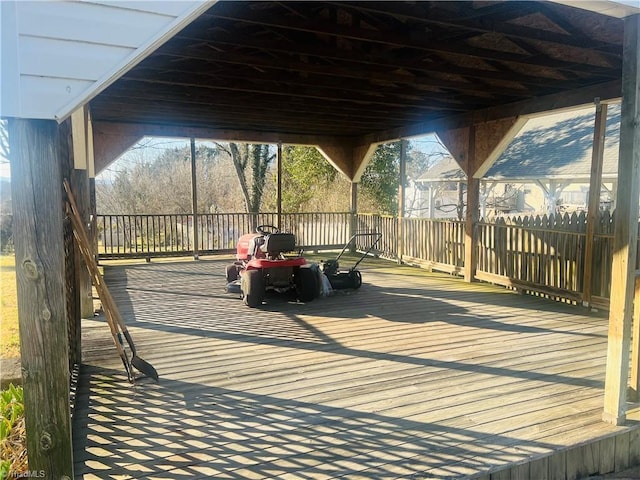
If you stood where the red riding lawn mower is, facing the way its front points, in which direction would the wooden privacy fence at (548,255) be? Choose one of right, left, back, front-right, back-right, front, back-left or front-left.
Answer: back-right

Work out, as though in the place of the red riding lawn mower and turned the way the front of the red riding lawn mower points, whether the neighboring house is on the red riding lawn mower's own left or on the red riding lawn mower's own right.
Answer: on the red riding lawn mower's own right

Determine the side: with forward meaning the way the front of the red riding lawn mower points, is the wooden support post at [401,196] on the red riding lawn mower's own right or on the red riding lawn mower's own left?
on the red riding lawn mower's own right

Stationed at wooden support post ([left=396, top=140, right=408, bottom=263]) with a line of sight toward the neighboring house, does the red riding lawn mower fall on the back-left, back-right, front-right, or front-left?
back-right

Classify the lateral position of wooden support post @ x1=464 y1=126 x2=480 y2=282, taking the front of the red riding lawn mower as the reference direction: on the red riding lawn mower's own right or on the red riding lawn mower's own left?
on the red riding lawn mower's own right

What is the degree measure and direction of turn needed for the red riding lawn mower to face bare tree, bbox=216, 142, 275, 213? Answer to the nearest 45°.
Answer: approximately 45° to its right

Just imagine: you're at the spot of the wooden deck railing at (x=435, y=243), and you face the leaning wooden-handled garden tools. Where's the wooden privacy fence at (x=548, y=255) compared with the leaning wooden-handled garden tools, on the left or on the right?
left

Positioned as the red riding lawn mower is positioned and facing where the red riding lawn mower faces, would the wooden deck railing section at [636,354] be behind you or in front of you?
behind

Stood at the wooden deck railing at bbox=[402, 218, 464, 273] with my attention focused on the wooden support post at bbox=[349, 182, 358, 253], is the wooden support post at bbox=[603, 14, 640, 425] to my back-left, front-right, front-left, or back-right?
back-left

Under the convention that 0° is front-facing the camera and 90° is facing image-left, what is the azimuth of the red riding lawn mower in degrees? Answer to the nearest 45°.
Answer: approximately 135°

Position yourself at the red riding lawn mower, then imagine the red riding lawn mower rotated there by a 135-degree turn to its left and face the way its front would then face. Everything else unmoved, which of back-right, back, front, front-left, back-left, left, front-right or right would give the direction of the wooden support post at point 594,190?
left
